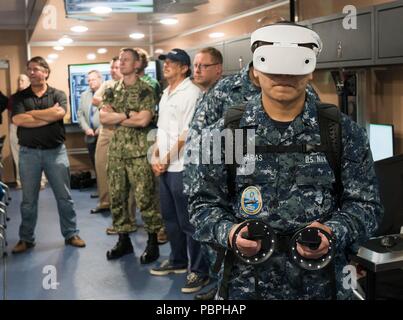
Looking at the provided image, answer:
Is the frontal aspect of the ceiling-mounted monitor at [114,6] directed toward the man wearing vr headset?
yes

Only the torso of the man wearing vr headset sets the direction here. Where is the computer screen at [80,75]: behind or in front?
behind

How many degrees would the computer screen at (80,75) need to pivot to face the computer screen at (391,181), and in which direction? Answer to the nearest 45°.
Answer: approximately 45° to its left

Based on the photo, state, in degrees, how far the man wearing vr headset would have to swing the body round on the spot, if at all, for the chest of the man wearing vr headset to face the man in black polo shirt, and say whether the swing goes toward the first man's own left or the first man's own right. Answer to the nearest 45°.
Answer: approximately 135° to the first man's own right

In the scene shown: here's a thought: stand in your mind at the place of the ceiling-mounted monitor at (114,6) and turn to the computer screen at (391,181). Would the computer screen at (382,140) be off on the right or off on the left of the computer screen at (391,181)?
left

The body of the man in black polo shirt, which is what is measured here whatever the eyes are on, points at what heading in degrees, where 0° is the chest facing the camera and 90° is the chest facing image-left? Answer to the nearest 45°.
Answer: approximately 0°

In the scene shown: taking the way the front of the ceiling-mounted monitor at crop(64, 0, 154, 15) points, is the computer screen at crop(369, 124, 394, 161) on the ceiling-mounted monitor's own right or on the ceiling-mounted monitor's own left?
on the ceiling-mounted monitor's own left

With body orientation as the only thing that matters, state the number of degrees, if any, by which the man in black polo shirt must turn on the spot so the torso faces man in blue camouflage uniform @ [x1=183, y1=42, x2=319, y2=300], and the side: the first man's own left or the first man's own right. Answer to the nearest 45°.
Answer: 0° — they already face them
